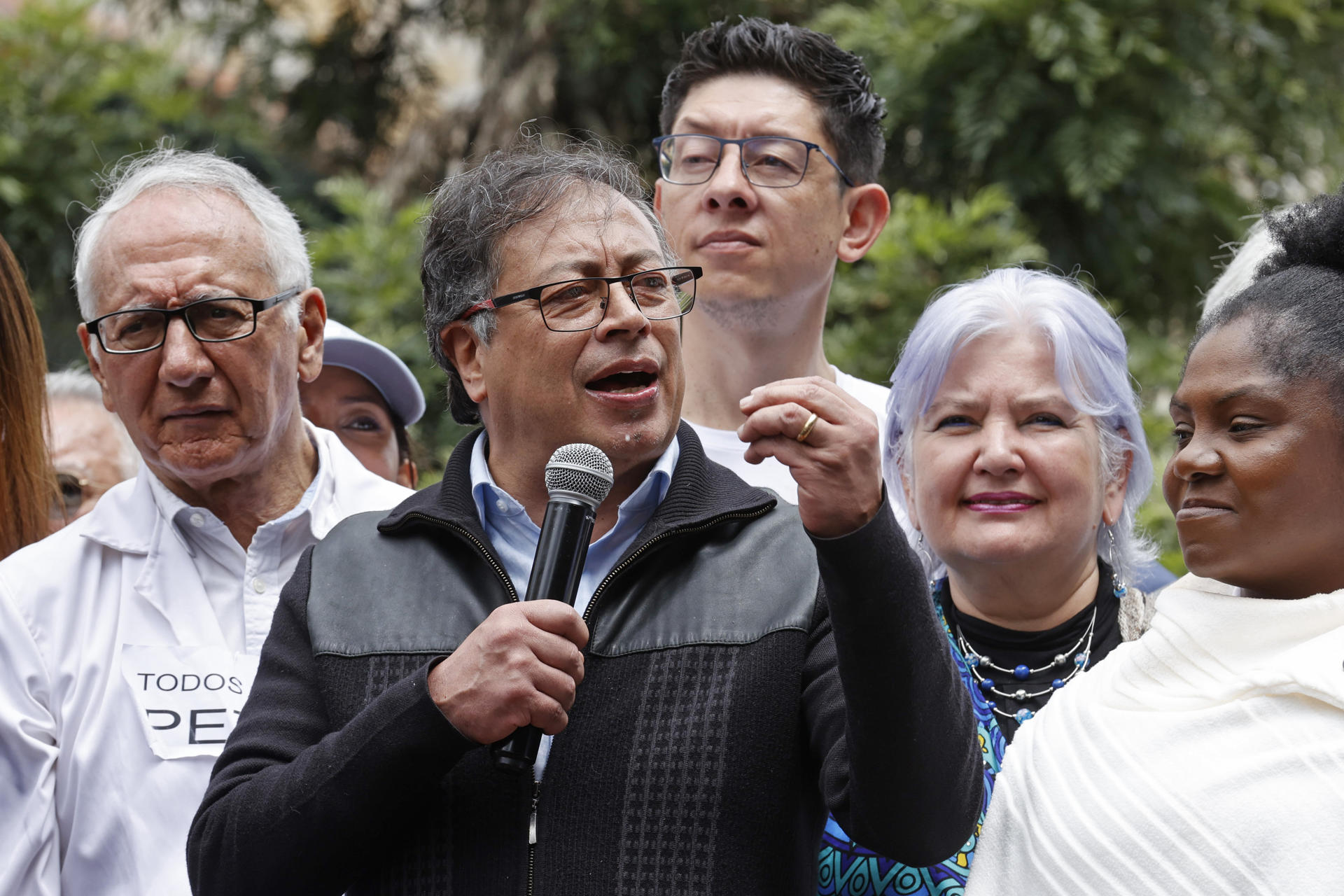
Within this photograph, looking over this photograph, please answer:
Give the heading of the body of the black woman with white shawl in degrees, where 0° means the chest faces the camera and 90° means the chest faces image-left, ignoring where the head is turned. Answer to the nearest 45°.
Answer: approximately 45°

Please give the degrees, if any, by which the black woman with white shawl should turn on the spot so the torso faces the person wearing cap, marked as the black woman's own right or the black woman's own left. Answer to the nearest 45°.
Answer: approximately 90° to the black woman's own right

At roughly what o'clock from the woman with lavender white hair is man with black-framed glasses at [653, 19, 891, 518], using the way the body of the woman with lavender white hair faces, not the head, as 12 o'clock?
The man with black-framed glasses is roughly at 5 o'clock from the woman with lavender white hair.

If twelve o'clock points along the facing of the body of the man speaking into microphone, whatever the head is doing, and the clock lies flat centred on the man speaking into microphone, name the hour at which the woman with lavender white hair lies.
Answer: The woman with lavender white hair is roughly at 8 o'clock from the man speaking into microphone.

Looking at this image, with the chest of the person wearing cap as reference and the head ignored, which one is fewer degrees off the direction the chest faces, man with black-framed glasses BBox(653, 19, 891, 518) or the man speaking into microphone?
the man speaking into microphone

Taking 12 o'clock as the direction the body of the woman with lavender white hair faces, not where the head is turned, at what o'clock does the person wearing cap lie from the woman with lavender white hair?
The person wearing cap is roughly at 4 o'clock from the woman with lavender white hair.

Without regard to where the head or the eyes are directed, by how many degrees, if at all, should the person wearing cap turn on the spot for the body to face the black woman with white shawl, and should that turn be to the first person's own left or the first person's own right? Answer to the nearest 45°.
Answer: approximately 45° to the first person's own left

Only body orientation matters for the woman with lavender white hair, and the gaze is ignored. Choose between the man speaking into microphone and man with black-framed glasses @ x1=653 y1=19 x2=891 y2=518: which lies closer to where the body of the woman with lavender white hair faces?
the man speaking into microphone

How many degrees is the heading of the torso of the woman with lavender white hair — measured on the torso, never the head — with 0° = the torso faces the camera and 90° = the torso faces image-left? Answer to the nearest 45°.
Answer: approximately 0°

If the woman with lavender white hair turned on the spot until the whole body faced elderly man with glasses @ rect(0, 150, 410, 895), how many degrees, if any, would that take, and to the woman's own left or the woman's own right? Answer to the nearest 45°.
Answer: approximately 90° to the woman's own right
